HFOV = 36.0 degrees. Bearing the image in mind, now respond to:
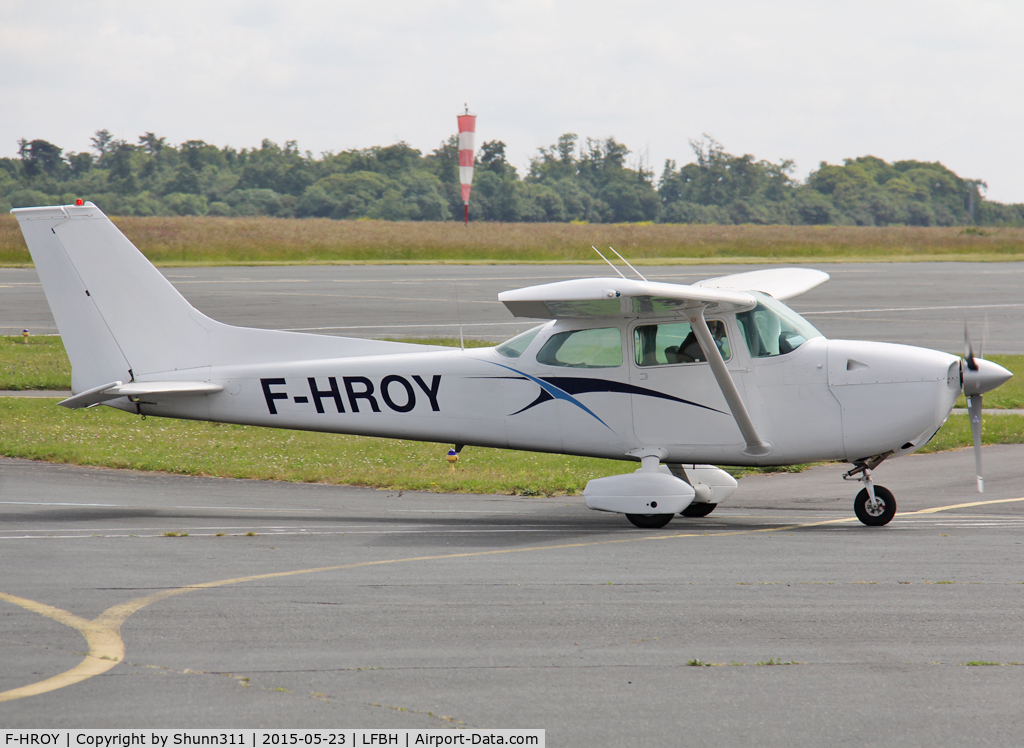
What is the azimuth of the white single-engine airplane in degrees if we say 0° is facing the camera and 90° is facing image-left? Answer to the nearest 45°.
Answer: approximately 270°
